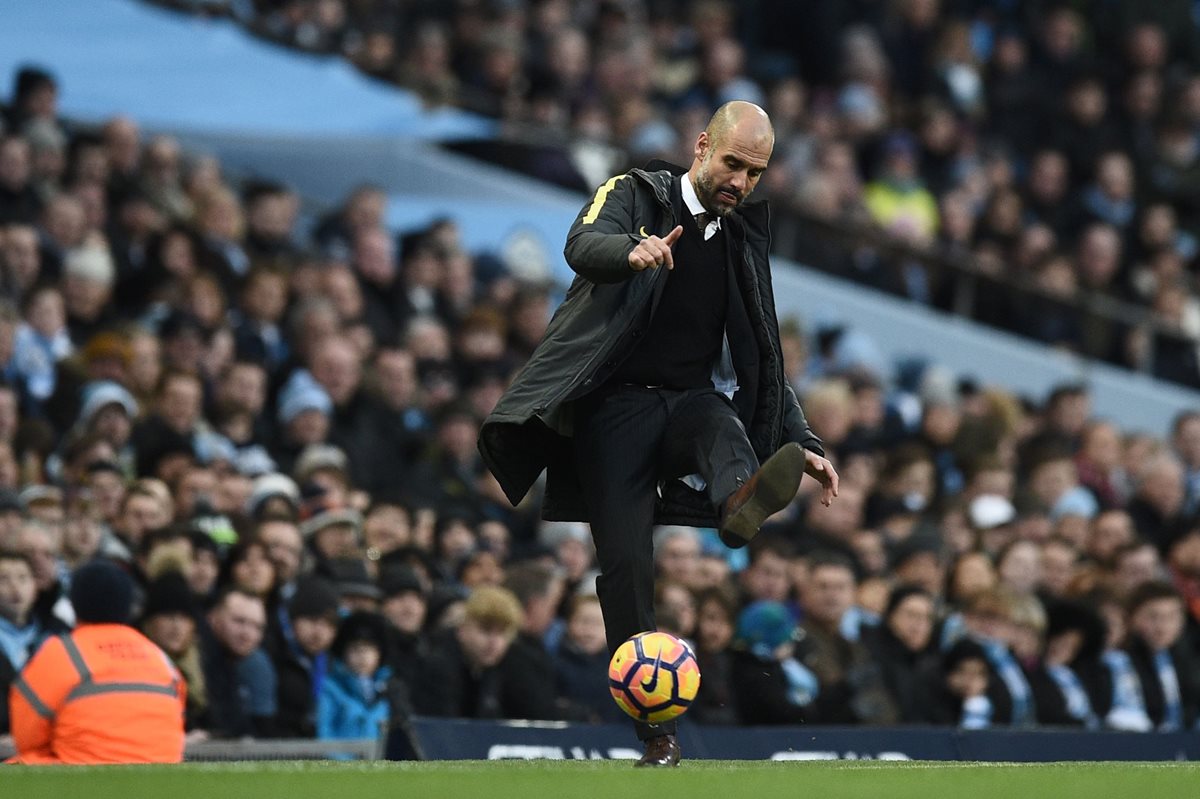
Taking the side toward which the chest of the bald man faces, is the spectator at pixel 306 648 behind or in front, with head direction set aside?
behind

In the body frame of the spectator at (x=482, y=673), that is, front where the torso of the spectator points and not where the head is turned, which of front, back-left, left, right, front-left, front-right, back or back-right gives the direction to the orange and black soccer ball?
front

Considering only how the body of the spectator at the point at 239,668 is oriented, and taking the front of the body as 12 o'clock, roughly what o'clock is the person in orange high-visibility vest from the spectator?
The person in orange high-visibility vest is roughly at 2 o'clock from the spectator.

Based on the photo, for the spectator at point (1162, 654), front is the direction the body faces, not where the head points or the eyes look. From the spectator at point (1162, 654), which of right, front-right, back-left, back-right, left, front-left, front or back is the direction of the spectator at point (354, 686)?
front-right

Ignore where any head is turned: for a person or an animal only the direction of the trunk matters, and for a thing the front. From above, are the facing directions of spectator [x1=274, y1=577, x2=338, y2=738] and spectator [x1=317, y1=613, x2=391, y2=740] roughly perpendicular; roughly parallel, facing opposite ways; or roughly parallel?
roughly parallel

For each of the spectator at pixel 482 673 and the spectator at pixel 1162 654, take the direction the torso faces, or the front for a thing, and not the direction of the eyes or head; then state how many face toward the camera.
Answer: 2

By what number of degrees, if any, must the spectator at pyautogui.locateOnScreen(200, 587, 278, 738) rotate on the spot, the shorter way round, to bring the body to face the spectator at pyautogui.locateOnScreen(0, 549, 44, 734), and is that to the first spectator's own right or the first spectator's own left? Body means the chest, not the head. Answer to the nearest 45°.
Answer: approximately 135° to the first spectator's own right

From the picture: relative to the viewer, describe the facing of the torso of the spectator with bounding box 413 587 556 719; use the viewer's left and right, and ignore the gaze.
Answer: facing the viewer

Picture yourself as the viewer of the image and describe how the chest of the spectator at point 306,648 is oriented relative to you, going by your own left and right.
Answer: facing the viewer and to the right of the viewer

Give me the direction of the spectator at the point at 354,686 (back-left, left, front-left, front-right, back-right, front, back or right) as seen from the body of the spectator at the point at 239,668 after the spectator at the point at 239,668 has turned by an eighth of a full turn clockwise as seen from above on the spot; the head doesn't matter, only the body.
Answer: left

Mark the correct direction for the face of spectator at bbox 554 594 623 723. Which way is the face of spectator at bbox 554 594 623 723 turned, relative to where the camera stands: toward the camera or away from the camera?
toward the camera

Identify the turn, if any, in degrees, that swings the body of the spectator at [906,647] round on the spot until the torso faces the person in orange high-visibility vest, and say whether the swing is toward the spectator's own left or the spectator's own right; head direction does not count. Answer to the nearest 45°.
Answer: approximately 45° to the spectator's own right

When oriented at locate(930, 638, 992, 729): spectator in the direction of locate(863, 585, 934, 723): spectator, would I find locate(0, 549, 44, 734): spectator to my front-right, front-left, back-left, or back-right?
front-left

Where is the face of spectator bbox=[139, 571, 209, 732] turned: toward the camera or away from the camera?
toward the camera

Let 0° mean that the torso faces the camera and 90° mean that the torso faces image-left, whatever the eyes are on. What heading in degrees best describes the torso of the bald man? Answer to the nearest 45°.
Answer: approximately 315°

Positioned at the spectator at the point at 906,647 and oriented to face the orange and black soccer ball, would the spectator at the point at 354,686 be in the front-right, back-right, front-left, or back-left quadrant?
front-right

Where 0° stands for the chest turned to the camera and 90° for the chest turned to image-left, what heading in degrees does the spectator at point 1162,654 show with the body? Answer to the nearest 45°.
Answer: approximately 0°

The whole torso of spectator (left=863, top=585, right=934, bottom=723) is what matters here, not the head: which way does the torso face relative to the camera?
toward the camera

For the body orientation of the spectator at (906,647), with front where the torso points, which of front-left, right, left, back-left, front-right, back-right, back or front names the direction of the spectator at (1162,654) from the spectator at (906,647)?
back-left
